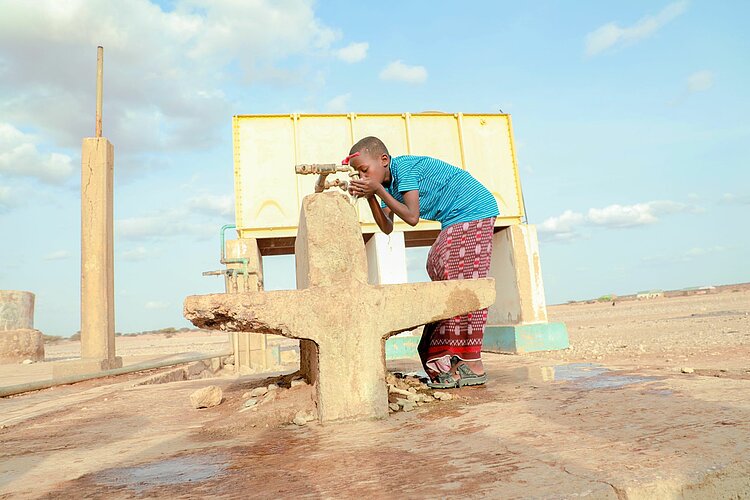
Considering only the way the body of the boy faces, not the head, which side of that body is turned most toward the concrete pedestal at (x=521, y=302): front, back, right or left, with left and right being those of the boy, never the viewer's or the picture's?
right

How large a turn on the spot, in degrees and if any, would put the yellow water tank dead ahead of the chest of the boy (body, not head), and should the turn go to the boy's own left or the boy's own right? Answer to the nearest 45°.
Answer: approximately 90° to the boy's own right

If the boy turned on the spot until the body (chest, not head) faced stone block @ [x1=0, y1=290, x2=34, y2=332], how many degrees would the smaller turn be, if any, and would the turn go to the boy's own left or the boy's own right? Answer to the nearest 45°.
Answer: approximately 45° to the boy's own right

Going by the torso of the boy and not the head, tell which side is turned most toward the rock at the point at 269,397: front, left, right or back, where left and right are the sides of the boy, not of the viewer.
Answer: front

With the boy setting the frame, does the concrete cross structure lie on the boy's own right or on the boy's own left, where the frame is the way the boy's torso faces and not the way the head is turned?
on the boy's own left

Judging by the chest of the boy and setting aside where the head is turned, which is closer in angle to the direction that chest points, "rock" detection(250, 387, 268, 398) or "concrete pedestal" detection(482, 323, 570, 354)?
the rock

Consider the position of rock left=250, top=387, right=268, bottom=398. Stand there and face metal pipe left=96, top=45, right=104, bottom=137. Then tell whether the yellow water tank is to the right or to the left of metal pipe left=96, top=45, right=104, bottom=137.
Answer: right

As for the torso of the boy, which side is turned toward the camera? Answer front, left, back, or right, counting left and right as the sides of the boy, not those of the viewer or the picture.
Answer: left

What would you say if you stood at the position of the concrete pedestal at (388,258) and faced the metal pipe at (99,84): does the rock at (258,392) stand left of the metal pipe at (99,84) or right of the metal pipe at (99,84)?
left

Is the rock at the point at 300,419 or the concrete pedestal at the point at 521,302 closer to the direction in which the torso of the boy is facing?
the rock

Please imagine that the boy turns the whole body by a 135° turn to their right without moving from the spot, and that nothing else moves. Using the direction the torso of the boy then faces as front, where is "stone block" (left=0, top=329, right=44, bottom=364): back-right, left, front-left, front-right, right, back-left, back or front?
left

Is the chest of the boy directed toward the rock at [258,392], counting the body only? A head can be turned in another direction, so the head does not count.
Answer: yes

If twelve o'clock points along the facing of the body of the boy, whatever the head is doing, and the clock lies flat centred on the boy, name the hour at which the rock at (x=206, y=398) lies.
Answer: The rock is roughly at 12 o'clock from the boy.

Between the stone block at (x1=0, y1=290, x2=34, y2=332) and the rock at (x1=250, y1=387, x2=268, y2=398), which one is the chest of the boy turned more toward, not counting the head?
the rock

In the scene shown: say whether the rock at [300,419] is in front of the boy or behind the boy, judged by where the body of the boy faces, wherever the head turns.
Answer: in front

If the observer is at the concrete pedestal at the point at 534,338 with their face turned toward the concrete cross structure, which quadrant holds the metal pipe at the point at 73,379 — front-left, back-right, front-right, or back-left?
front-right

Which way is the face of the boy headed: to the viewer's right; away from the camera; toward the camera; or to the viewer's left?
to the viewer's left

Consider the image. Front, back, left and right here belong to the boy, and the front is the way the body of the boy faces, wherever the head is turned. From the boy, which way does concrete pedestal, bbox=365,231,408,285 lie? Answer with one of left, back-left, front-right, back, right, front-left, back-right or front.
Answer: right
